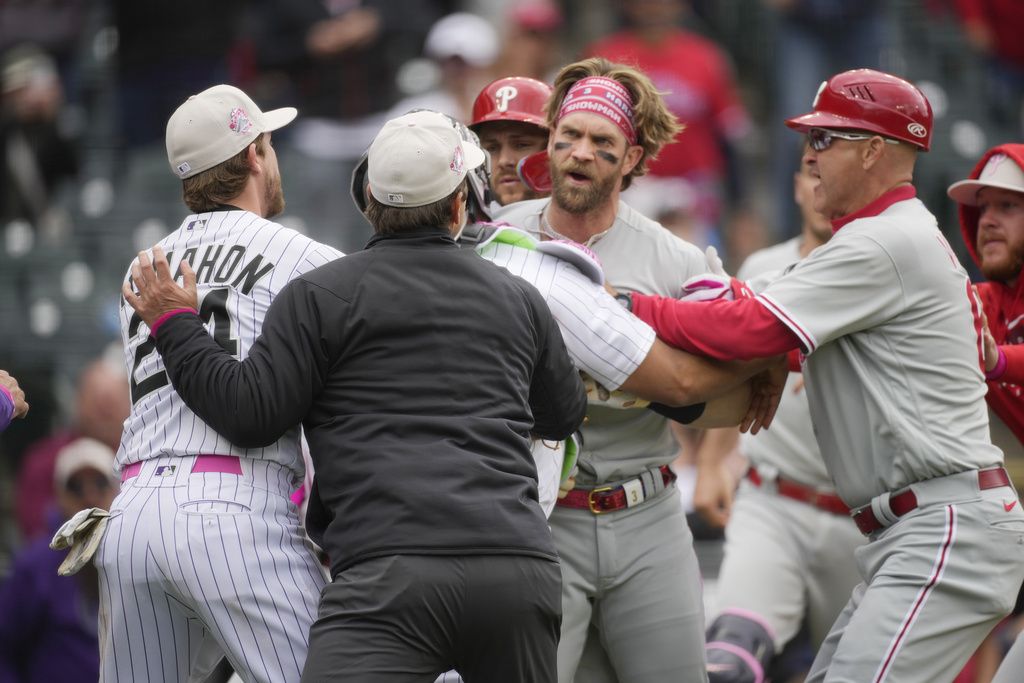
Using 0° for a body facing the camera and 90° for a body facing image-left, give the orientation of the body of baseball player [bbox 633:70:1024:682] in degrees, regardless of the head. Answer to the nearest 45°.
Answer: approximately 90°

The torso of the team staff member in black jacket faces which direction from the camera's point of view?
away from the camera

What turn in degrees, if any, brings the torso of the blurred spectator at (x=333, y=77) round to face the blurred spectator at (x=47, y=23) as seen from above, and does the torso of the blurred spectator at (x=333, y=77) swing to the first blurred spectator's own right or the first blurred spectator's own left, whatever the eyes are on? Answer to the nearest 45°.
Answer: approximately 135° to the first blurred spectator's own right

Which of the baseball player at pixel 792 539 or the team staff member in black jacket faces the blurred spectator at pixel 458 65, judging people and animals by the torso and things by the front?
the team staff member in black jacket

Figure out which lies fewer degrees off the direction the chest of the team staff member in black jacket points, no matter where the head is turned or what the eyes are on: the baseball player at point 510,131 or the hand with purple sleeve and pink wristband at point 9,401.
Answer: the baseball player

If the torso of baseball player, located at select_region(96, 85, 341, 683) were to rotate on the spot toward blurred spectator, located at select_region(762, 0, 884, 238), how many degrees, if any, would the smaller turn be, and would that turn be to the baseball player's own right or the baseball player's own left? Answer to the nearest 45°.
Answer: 0° — they already face them

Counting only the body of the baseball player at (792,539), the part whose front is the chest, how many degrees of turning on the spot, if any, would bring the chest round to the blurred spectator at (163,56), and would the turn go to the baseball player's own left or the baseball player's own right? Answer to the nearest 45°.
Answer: approximately 90° to the baseball player's own right

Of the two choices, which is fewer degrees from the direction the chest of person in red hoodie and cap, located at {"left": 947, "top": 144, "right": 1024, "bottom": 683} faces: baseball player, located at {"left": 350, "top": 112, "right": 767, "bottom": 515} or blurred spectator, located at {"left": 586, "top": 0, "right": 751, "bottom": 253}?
the baseball player
